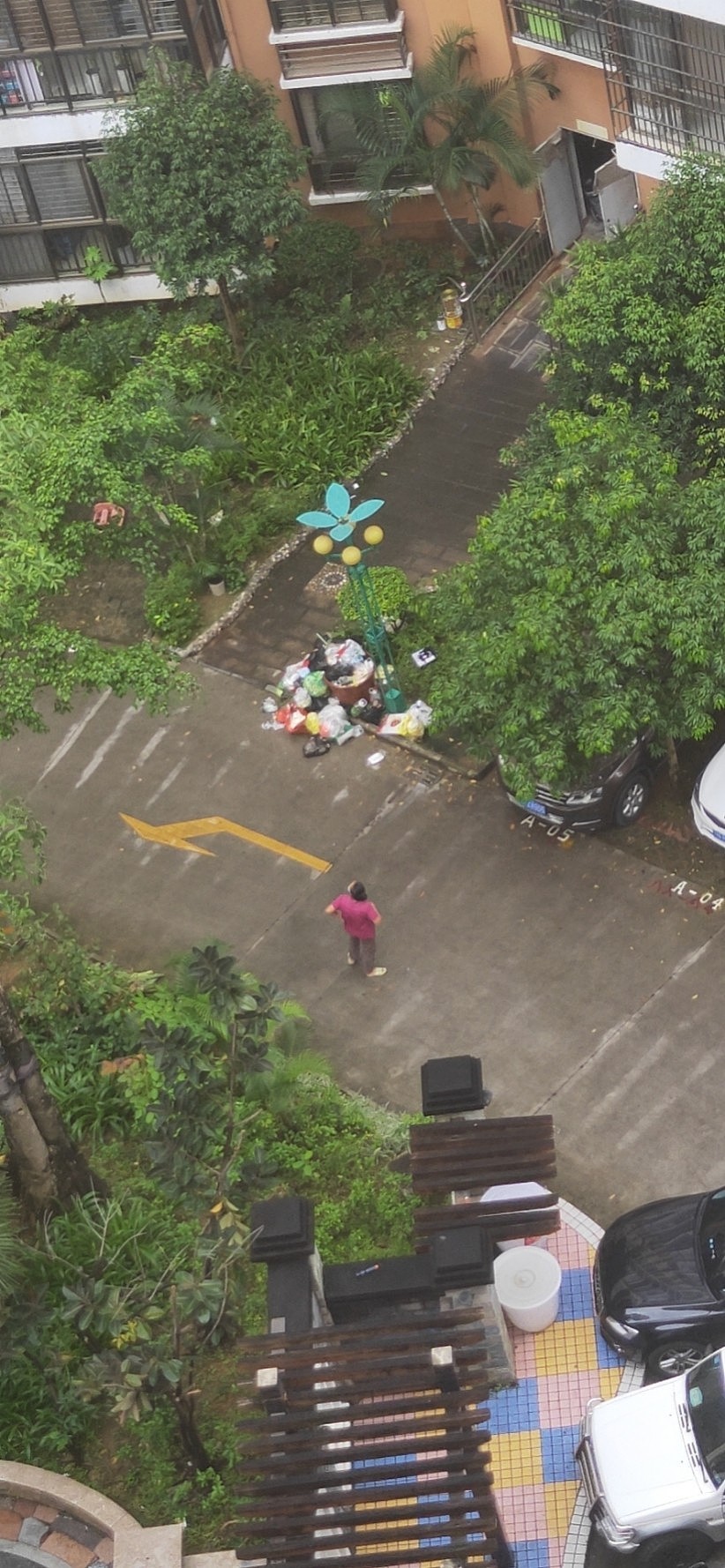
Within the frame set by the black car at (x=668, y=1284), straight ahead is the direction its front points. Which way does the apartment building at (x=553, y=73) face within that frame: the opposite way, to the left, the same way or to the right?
to the left

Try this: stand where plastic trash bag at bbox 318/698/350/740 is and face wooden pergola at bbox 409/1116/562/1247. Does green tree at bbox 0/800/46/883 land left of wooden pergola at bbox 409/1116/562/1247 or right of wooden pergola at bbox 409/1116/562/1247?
right

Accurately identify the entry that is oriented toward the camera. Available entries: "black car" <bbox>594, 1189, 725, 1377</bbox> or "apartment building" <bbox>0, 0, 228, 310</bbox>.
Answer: the apartment building

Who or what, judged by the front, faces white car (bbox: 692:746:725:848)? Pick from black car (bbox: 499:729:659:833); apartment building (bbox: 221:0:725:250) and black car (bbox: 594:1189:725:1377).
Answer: the apartment building

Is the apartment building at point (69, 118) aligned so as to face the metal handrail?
no

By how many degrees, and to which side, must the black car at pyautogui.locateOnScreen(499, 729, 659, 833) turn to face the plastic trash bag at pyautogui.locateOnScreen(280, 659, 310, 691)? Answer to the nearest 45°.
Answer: approximately 90° to its right

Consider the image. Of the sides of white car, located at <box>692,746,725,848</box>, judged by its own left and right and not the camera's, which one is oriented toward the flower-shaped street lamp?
right

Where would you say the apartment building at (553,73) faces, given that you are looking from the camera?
facing the viewer

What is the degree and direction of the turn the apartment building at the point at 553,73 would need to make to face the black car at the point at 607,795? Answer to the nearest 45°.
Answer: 0° — it already faces it

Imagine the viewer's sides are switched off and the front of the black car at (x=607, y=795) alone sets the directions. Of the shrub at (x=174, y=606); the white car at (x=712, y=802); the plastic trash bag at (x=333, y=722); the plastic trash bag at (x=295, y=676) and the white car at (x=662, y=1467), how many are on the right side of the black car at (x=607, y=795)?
3

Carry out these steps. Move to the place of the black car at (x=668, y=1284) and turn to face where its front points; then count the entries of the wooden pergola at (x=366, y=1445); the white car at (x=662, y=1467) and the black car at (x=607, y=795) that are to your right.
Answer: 1

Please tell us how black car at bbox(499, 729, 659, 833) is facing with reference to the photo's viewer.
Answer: facing the viewer and to the left of the viewer

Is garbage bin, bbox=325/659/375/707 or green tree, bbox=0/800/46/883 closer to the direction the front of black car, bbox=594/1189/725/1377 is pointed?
the green tree

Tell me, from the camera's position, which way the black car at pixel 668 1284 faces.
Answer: facing to the left of the viewer

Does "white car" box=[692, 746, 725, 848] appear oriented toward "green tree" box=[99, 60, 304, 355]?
no

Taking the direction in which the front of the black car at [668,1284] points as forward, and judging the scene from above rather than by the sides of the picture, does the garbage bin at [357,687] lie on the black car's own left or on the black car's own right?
on the black car's own right

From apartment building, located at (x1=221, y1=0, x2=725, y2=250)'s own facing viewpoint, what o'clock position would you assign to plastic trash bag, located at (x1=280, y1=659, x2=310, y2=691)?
The plastic trash bag is roughly at 1 o'clock from the apartment building.

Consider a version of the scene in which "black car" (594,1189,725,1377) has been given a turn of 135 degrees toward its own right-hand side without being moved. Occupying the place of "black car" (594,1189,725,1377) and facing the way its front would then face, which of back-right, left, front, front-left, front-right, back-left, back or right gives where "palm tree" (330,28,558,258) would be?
front-left

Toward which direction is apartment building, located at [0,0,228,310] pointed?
toward the camera

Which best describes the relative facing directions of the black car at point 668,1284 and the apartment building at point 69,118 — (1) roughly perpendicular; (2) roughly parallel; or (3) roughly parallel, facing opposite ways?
roughly perpendicular

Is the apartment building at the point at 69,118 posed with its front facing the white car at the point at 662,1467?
yes
